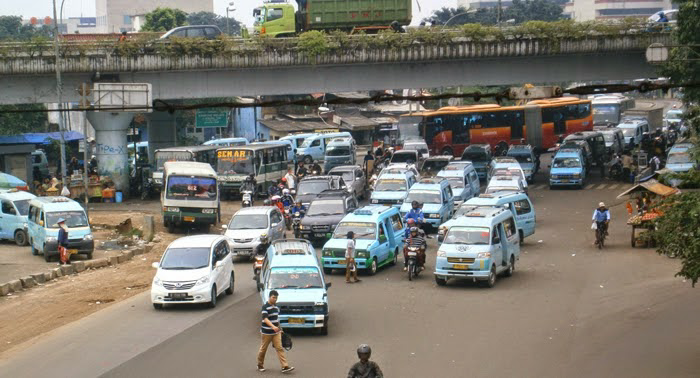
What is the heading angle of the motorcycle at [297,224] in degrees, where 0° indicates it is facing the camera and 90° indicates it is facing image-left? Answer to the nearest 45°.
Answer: approximately 0°

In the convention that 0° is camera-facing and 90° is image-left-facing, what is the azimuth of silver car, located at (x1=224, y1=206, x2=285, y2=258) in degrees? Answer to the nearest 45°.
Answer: approximately 45°

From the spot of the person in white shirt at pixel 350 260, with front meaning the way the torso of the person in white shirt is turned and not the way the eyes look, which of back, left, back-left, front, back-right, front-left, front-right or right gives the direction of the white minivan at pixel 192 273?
back-right

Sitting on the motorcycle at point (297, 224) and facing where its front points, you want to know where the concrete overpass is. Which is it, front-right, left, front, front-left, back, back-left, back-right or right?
back

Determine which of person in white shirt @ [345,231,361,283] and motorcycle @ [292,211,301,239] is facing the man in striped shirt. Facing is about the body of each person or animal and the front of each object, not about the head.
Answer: the motorcycle
